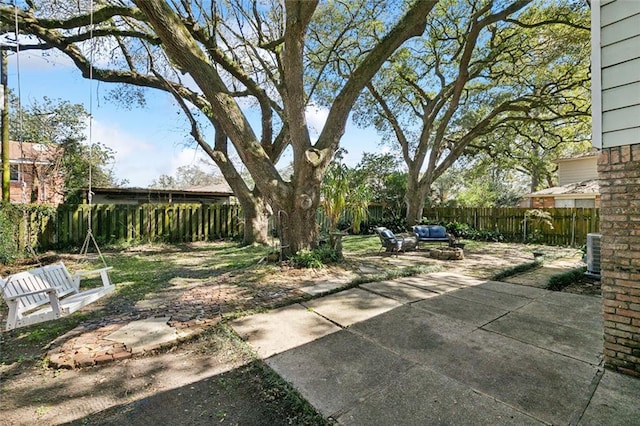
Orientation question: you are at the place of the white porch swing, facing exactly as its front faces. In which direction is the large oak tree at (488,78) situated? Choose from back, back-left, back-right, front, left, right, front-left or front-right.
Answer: front-left

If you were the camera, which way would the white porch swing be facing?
facing the viewer and to the right of the viewer

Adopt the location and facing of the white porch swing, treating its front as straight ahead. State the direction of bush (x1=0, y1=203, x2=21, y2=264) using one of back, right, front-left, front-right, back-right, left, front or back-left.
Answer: back-left

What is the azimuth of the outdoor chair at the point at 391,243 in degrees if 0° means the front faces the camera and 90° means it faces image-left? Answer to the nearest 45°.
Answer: approximately 315°

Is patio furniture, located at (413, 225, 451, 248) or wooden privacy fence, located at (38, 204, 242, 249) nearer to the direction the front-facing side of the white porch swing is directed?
the patio furniture

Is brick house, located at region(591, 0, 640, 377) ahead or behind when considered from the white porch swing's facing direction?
ahead

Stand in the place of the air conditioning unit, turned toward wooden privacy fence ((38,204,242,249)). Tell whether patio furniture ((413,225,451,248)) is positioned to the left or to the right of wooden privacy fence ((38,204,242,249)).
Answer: right

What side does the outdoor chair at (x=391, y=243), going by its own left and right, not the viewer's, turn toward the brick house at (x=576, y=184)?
left

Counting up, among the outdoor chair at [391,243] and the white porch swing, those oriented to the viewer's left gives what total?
0

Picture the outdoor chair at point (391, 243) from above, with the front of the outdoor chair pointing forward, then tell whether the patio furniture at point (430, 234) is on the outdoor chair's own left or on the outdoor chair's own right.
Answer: on the outdoor chair's own left

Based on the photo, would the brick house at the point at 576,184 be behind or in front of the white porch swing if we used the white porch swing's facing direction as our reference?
in front

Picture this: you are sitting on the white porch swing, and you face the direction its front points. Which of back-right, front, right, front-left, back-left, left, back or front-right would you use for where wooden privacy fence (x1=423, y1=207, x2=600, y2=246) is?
front-left
